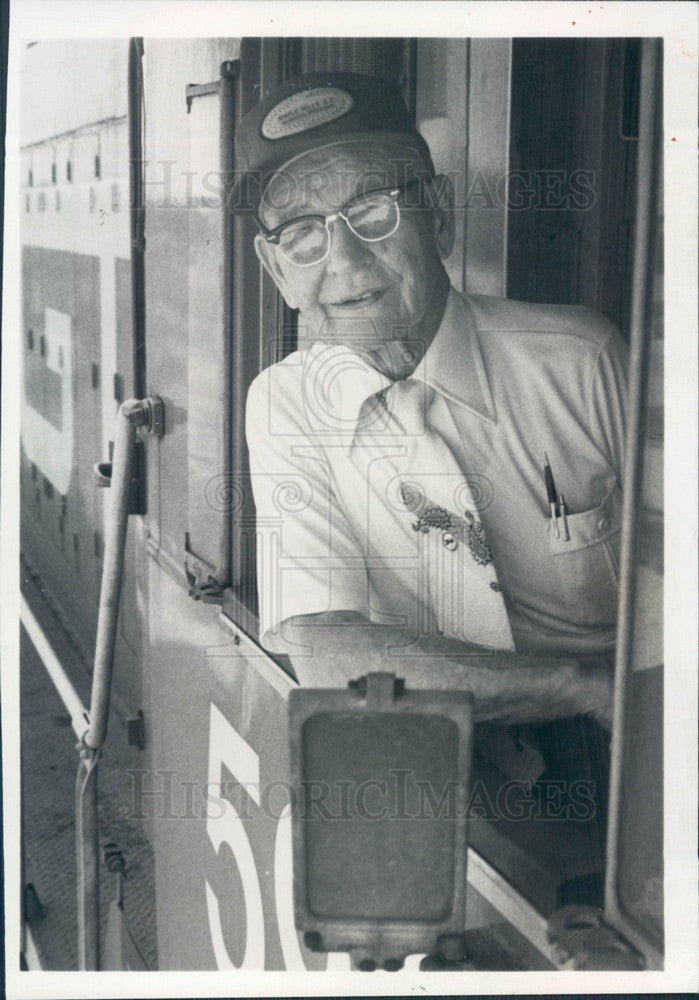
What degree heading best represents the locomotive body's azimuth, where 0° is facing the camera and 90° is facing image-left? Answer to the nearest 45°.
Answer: approximately 315°
